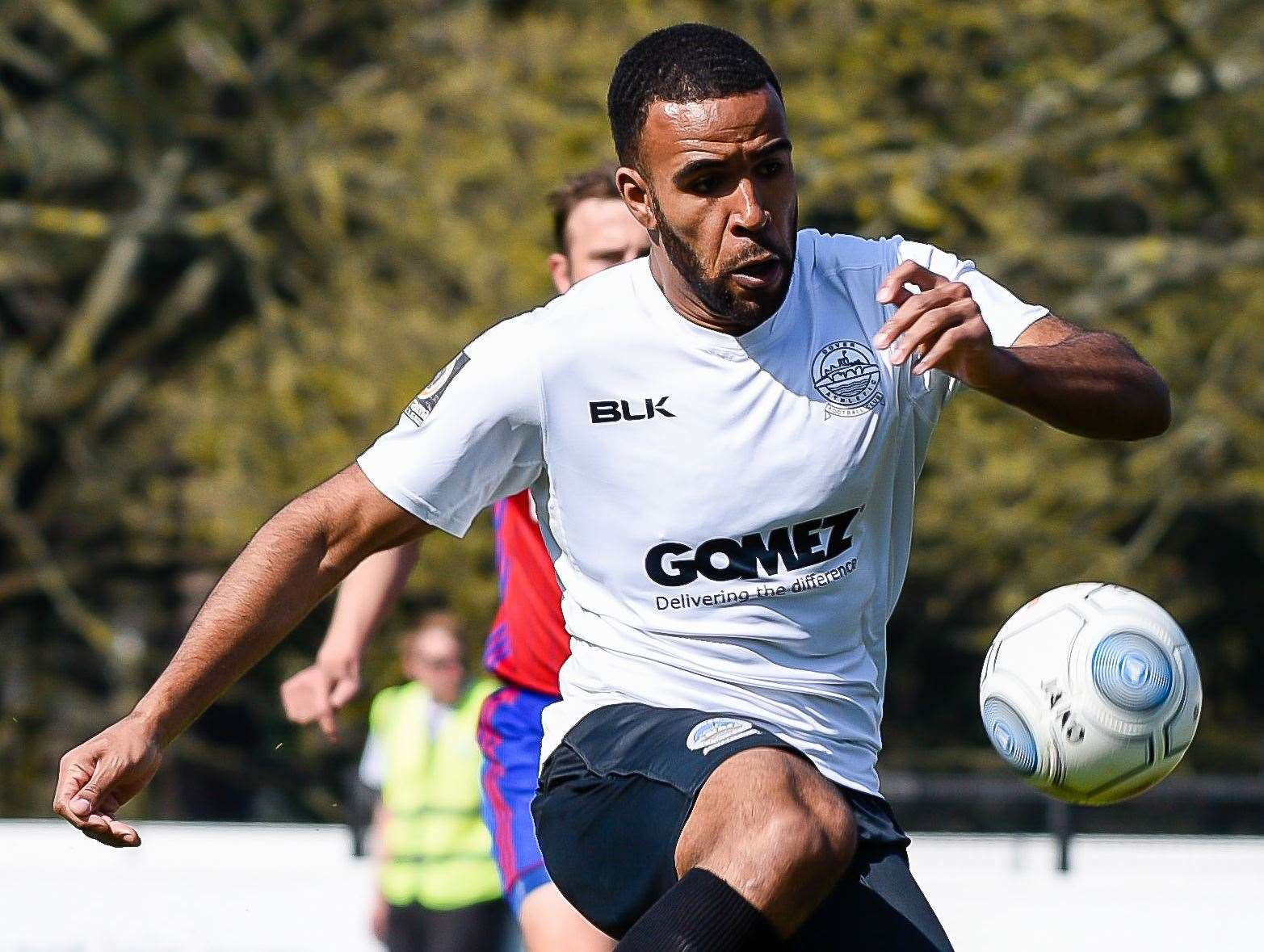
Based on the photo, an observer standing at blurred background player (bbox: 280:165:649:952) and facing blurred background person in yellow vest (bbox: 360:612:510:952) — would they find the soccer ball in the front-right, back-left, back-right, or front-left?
back-right

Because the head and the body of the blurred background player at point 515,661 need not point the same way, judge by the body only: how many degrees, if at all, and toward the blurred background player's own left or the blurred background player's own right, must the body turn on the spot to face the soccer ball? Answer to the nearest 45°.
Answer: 0° — they already face it

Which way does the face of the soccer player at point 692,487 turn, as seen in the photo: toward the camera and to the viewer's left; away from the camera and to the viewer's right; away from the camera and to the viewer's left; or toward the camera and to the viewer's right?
toward the camera and to the viewer's right

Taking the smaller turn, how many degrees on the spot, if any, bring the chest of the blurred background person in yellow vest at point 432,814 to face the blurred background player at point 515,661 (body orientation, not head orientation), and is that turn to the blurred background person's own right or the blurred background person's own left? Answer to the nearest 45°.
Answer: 0° — they already face them

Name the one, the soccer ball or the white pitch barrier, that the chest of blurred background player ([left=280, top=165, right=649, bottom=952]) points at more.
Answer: the soccer ball

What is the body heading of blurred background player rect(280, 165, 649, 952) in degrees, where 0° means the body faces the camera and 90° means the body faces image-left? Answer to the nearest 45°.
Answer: approximately 315°

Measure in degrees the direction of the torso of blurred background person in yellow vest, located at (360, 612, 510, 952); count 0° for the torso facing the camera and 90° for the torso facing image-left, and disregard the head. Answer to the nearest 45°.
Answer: approximately 0°

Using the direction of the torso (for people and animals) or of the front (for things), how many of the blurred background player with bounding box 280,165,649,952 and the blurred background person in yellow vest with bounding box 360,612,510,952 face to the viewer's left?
0

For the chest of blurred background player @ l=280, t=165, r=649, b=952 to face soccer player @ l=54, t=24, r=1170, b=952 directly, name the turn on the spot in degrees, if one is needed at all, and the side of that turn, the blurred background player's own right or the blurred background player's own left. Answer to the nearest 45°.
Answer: approximately 45° to the blurred background player's own right
